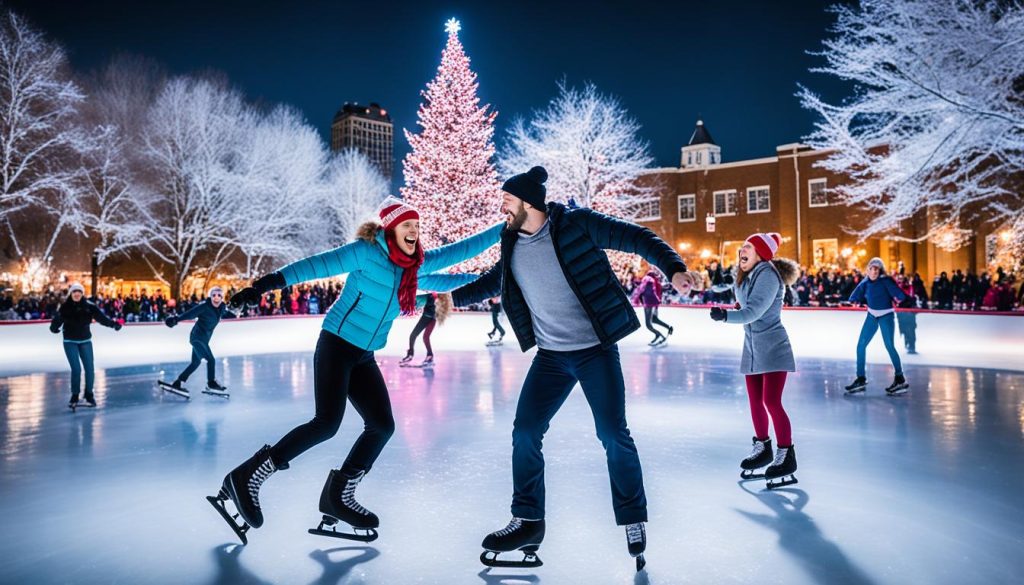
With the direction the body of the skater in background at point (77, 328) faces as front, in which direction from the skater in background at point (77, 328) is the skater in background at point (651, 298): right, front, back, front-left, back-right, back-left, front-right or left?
left

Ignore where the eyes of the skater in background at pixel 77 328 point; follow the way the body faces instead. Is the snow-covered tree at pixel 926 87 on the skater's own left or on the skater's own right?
on the skater's own left

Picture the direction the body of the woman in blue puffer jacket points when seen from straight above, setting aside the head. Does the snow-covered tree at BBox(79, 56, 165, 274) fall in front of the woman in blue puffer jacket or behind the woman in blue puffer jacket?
behind

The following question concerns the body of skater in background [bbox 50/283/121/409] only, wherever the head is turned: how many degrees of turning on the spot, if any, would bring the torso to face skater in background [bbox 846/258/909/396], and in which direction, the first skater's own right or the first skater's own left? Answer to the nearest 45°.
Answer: approximately 45° to the first skater's own left

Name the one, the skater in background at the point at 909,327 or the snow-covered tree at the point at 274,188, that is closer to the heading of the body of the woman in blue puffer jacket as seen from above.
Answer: the skater in background

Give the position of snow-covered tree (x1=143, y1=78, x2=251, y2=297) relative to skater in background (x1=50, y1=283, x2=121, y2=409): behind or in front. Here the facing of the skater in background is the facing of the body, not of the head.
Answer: behind

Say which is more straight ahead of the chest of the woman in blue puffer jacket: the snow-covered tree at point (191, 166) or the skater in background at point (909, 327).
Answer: the skater in background

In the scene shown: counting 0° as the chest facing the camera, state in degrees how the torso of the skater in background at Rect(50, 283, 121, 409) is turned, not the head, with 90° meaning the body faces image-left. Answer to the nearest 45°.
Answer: approximately 0°

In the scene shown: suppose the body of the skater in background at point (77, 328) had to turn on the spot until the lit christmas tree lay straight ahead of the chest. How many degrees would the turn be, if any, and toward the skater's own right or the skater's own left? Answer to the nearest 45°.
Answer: approximately 135° to the skater's own left

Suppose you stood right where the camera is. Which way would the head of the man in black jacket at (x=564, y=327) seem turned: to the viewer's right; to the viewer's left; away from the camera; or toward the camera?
to the viewer's left

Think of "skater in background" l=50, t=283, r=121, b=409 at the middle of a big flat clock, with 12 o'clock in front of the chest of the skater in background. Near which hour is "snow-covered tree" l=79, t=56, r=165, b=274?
The snow-covered tree is roughly at 6 o'clock from the skater in background.

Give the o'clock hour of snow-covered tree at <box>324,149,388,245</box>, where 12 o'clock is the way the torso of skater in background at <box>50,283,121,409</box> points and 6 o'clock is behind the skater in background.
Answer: The snow-covered tree is roughly at 7 o'clock from the skater in background.
